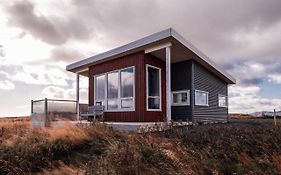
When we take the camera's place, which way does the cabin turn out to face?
facing the viewer and to the left of the viewer
